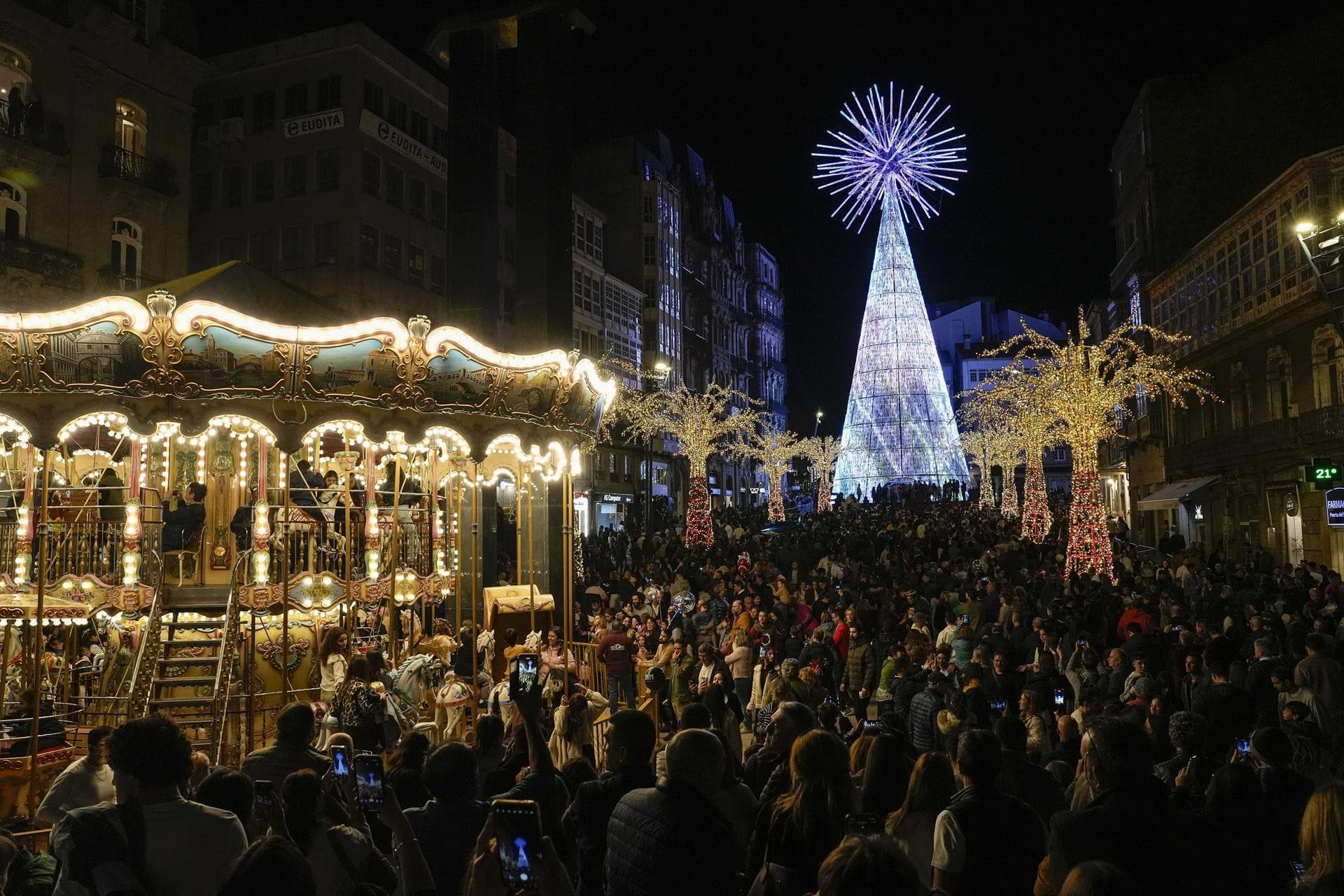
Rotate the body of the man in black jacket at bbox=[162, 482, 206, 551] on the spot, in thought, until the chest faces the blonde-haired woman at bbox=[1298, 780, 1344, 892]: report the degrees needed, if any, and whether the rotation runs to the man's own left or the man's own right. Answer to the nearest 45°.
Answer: approximately 90° to the man's own left

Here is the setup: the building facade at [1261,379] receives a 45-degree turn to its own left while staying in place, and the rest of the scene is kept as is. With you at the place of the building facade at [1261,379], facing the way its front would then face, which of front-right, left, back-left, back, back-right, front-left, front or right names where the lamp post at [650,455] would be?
right

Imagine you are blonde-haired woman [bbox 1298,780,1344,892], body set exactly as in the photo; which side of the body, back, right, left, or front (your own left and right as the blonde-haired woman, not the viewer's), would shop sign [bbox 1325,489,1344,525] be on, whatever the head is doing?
front

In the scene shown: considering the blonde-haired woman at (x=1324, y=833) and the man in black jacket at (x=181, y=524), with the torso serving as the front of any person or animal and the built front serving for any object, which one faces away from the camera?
the blonde-haired woman

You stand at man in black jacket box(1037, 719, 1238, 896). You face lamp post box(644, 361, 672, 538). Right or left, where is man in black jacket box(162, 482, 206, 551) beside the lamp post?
left

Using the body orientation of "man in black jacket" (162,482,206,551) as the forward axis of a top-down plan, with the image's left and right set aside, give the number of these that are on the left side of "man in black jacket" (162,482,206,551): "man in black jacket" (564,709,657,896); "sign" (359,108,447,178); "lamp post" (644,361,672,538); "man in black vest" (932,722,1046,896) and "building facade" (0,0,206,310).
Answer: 2

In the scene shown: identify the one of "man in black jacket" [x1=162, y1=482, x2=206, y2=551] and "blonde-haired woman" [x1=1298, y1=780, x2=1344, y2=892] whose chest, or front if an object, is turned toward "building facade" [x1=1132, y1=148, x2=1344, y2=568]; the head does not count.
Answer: the blonde-haired woman

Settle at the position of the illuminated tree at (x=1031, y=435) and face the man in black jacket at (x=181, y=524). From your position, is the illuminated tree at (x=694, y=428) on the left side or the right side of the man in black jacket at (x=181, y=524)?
right

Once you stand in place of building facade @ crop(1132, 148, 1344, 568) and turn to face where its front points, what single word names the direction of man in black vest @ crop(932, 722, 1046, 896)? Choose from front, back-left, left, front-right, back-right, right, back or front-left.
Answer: front-left

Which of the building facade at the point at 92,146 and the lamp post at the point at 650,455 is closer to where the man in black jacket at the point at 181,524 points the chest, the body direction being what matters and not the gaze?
the building facade

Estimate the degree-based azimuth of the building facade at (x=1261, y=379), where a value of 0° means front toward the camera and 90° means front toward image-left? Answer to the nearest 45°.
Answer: approximately 45°

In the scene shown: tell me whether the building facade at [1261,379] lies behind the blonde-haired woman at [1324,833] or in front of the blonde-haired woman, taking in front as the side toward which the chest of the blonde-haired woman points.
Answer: in front

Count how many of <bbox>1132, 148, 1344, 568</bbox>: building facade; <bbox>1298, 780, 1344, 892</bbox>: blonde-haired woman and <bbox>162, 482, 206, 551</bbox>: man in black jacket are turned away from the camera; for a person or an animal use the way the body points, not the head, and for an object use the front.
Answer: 1

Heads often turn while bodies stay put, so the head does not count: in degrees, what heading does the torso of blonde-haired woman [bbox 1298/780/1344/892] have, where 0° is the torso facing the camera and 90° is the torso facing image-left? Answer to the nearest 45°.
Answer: approximately 180°

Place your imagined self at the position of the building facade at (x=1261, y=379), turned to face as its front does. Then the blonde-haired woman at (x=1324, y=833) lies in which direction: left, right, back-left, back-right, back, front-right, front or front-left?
front-left
